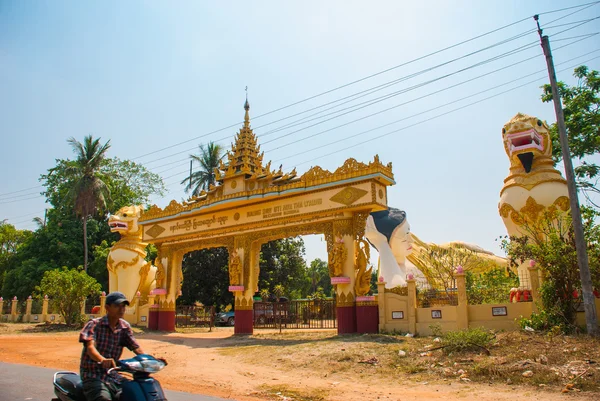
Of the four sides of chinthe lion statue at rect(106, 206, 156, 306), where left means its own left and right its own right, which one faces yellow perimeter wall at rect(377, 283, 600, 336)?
left

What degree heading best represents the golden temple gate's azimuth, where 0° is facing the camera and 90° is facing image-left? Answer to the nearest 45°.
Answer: approximately 45°

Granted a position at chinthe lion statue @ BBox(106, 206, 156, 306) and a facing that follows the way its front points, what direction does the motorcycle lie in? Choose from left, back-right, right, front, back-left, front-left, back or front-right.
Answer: front-left

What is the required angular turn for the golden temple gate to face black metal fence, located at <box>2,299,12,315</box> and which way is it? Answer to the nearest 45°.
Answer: approximately 90° to its right

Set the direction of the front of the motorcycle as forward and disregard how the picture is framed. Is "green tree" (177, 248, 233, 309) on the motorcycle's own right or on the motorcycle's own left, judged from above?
on the motorcycle's own left

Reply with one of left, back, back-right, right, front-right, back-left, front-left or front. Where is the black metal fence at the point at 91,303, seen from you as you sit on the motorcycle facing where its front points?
back-left

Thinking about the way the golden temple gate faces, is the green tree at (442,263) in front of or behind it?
behind

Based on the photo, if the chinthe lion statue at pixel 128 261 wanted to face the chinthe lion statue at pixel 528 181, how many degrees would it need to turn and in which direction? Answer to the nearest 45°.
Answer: approximately 90° to its left

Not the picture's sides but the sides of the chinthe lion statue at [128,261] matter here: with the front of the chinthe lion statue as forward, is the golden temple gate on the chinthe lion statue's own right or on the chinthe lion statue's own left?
on the chinthe lion statue's own left

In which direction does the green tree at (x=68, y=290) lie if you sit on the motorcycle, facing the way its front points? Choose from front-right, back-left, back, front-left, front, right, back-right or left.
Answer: back-left
